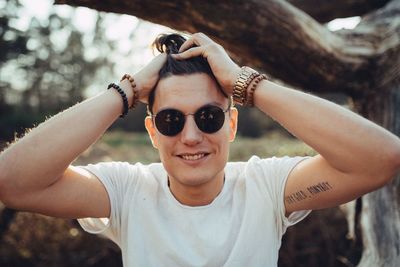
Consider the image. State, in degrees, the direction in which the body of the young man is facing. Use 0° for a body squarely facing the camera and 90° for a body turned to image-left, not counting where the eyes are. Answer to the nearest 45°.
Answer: approximately 0°

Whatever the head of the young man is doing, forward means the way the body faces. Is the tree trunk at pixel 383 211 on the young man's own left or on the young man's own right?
on the young man's own left

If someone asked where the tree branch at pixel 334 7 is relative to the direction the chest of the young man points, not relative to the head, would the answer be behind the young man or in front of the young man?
behind

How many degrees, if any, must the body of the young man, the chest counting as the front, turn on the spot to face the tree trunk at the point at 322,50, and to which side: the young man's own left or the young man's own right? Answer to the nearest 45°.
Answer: approximately 135° to the young man's own left
